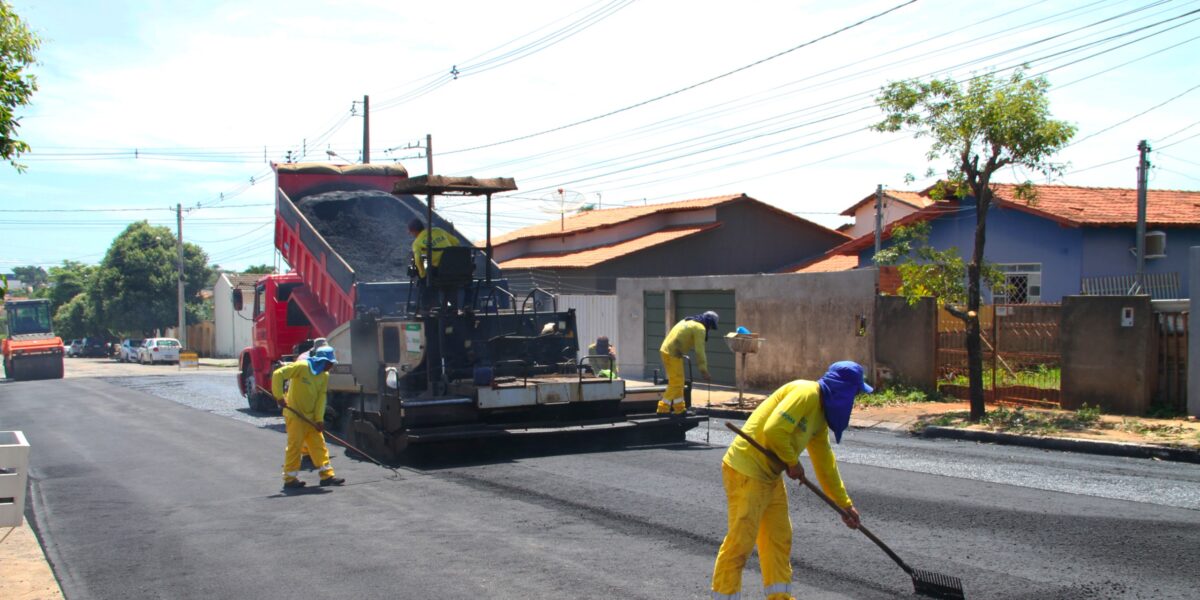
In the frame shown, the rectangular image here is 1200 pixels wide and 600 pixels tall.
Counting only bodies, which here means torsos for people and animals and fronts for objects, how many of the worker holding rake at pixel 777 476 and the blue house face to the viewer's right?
1

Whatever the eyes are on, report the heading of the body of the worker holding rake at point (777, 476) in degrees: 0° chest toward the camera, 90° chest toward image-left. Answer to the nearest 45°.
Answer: approximately 270°

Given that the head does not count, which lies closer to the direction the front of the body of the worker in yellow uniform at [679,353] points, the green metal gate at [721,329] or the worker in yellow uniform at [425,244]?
the green metal gate

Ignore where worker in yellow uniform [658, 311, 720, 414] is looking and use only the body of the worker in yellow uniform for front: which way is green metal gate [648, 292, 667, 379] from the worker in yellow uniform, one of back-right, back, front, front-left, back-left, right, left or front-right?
left

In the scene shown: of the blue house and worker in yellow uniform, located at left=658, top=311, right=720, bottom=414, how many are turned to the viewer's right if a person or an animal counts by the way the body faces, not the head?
1

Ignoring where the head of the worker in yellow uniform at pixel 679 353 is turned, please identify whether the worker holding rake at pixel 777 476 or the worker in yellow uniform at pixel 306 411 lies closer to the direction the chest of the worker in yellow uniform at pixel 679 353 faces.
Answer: the worker holding rake

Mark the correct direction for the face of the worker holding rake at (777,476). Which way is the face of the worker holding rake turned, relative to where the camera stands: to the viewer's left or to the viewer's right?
to the viewer's right

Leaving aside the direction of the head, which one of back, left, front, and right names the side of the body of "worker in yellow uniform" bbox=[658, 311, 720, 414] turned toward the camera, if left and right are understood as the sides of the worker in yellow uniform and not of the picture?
right

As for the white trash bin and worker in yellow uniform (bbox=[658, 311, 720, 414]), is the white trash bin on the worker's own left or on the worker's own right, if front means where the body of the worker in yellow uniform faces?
on the worker's own right

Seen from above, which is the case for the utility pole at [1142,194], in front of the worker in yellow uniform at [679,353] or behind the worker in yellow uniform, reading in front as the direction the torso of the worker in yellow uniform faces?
in front

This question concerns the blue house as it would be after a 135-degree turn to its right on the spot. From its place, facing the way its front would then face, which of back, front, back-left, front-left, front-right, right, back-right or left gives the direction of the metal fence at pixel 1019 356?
back

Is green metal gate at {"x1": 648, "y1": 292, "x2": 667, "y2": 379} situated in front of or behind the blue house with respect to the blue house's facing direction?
in front

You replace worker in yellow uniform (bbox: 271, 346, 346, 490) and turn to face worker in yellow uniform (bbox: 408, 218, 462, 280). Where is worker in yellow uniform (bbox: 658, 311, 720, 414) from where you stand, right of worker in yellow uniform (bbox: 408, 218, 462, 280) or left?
right

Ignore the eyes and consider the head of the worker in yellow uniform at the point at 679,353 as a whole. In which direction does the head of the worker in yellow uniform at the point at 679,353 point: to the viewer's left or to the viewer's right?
to the viewer's right

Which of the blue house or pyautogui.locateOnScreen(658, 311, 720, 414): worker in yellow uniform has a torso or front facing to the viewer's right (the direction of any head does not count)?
the worker in yellow uniform

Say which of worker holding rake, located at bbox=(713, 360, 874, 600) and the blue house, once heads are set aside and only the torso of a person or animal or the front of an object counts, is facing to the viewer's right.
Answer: the worker holding rake

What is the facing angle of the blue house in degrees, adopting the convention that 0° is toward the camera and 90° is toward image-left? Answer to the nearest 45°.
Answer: approximately 45°

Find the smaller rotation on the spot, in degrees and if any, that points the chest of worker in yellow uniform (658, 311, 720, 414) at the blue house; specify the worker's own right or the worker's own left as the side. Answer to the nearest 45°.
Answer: approximately 45° to the worker's own left

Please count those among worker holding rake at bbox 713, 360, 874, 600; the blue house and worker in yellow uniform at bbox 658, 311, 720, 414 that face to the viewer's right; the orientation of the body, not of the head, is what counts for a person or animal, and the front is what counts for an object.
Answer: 2
